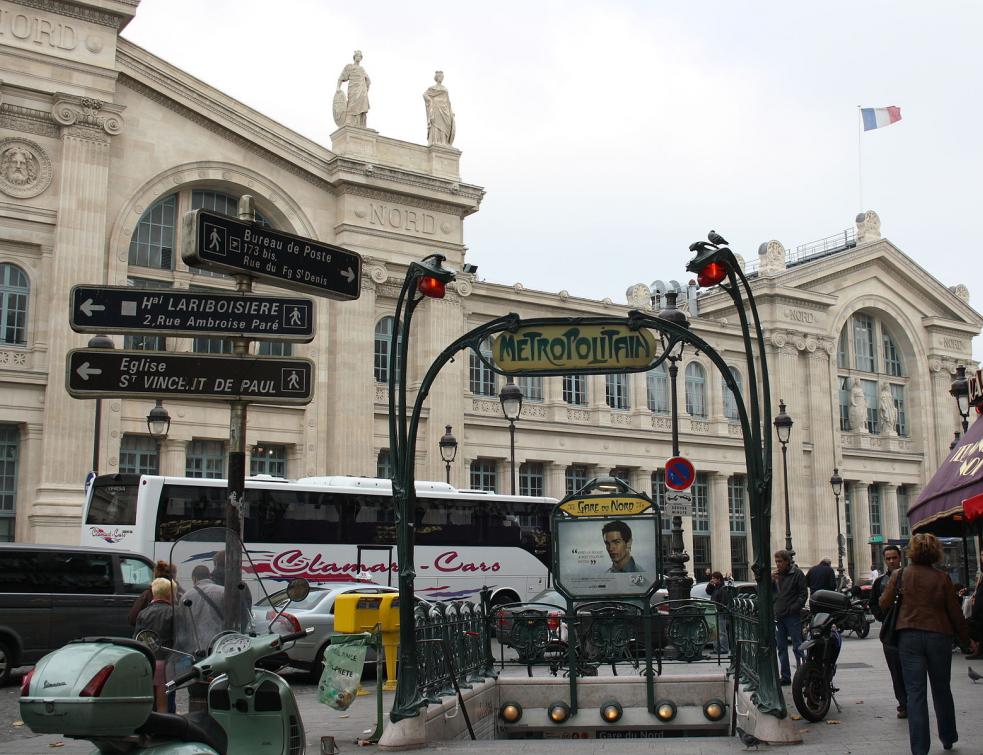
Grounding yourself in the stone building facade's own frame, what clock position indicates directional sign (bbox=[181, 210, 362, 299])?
The directional sign is roughly at 1 o'clock from the stone building facade.

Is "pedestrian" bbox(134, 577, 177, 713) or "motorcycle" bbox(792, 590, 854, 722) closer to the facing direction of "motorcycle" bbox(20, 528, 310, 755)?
the motorcycle

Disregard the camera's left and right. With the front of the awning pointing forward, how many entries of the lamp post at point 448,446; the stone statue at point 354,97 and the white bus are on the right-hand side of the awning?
3

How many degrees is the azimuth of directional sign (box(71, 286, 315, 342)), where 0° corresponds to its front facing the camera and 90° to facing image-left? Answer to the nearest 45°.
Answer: approximately 0°

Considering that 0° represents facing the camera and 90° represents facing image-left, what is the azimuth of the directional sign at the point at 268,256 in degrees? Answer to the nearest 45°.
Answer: approximately 315°

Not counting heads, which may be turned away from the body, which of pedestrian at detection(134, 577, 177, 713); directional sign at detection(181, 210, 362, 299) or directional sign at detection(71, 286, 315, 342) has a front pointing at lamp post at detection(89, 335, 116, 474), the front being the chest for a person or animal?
the pedestrian

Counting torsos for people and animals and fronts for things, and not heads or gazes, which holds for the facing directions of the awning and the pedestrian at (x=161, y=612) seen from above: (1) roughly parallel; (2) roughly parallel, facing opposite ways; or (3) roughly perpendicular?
roughly perpendicular

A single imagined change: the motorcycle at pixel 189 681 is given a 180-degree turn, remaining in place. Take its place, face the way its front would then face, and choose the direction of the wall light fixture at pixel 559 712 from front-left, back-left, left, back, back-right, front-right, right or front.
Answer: back

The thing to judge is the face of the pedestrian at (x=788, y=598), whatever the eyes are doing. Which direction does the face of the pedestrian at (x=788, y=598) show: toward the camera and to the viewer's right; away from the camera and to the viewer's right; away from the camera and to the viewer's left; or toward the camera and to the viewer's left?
toward the camera and to the viewer's left

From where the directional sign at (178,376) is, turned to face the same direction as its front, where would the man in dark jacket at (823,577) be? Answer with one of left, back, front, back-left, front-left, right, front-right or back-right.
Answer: back-left

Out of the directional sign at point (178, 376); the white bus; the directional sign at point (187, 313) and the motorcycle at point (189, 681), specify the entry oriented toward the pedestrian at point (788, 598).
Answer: the motorcycle
